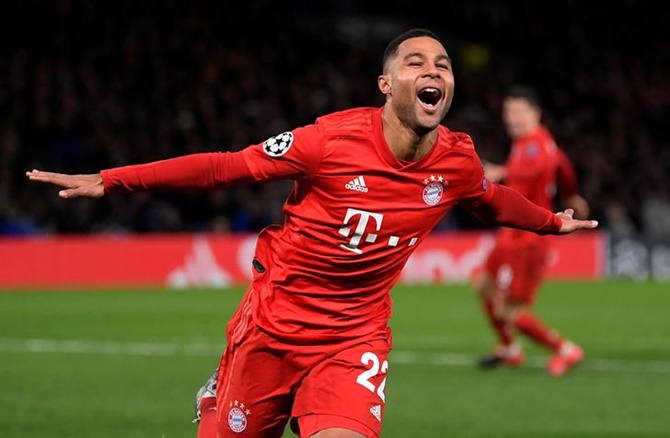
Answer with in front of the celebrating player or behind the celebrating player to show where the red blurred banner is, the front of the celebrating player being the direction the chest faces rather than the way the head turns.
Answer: behind

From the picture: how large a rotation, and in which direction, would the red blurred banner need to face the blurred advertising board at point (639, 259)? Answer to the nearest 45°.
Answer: approximately 90° to its left

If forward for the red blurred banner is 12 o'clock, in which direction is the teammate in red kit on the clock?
The teammate in red kit is roughly at 11 o'clock from the red blurred banner.

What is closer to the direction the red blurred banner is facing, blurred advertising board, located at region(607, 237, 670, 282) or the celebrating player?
the celebrating player

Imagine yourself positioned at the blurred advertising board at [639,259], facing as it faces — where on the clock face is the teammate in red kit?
The teammate in red kit is roughly at 12 o'clock from the blurred advertising board.

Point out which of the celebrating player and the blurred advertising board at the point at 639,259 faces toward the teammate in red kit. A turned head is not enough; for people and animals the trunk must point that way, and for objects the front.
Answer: the blurred advertising board

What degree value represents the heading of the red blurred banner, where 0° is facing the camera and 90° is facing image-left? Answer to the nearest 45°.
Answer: approximately 0°

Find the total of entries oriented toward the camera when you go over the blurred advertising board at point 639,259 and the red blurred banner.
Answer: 2

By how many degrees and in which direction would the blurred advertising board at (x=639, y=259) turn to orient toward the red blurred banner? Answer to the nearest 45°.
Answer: approximately 45° to its right
